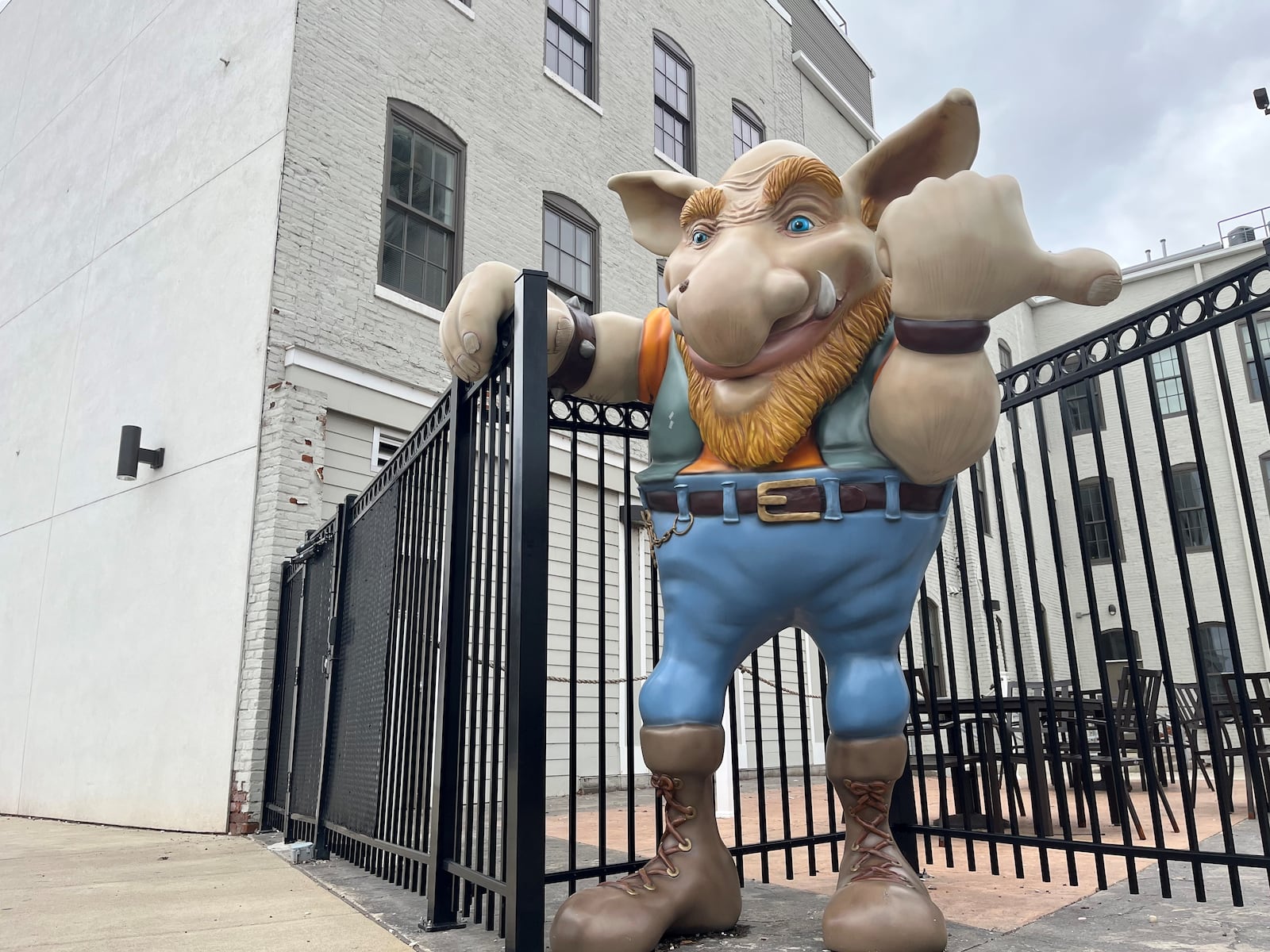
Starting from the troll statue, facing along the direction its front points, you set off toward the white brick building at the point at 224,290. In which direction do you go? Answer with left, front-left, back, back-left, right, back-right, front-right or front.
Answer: back-right

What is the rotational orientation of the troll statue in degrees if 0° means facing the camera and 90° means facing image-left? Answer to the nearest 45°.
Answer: approximately 0°

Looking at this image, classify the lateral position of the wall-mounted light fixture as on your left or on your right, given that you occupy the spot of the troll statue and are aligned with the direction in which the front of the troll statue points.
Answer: on your right
